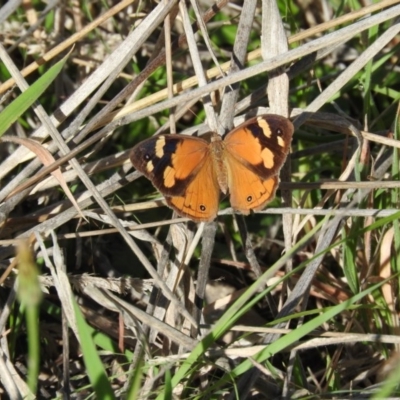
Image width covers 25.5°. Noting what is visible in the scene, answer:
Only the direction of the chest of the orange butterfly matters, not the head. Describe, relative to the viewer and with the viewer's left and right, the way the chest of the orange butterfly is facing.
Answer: facing away from the viewer
